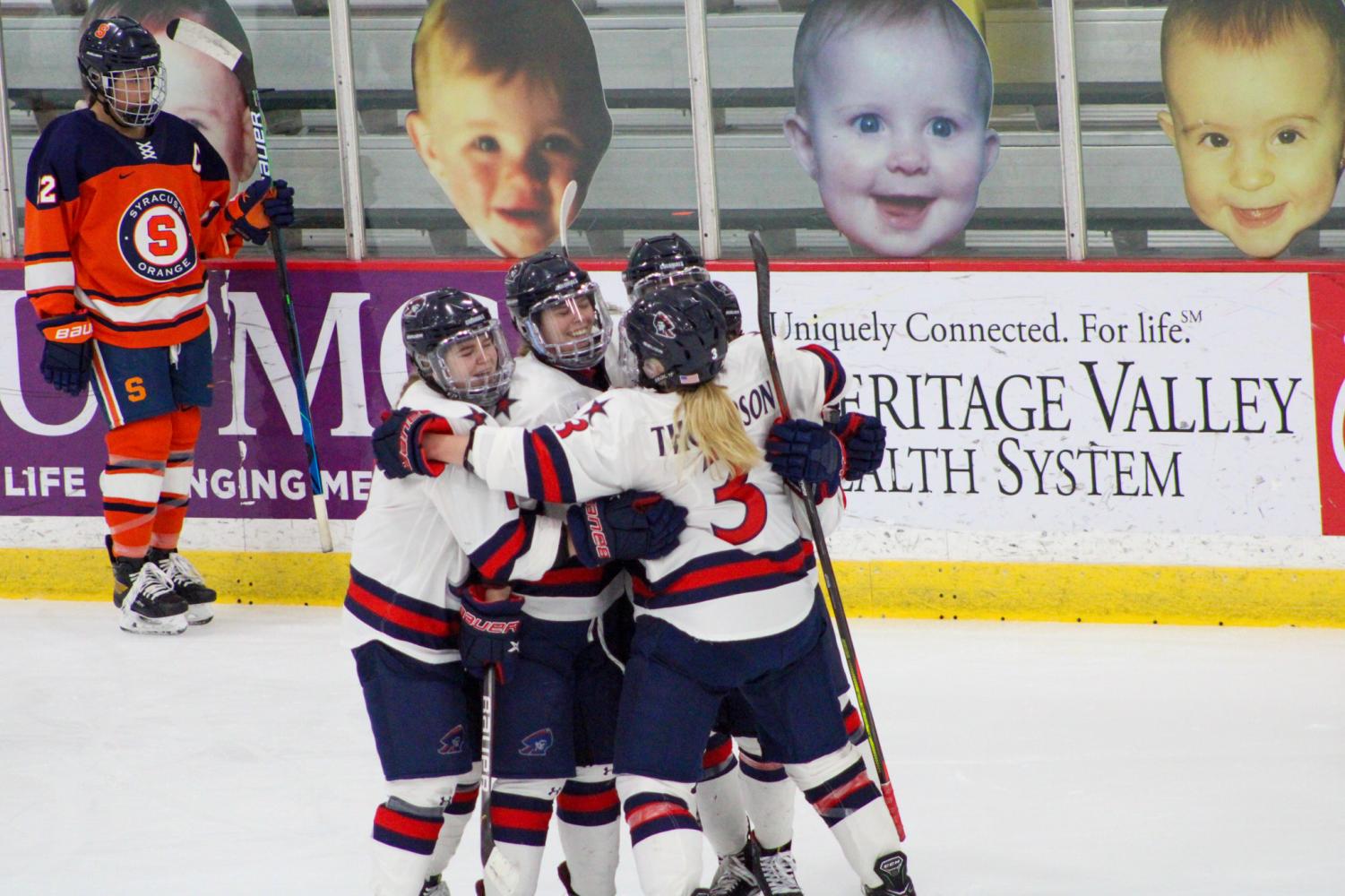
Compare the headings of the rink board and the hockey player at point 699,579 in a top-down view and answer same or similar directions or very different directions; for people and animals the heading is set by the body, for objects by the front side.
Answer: very different directions

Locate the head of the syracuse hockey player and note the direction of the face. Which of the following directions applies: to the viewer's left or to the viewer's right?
to the viewer's right

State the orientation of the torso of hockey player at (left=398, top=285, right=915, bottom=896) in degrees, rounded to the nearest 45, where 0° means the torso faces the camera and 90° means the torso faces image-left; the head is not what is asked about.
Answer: approximately 180°

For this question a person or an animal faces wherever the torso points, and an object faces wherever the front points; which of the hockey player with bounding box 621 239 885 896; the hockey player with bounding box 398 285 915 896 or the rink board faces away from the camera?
the hockey player with bounding box 398 285 915 896

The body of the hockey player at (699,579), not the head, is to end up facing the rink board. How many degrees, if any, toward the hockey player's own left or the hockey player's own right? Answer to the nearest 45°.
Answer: approximately 45° to the hockey player's own right

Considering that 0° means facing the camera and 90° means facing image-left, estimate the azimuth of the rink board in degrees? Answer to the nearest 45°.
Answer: approximately 0°

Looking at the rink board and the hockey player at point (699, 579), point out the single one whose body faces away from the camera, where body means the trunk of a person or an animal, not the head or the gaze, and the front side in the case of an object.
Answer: the hockey player

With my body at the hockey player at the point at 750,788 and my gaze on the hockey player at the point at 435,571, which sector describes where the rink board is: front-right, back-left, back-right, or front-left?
back-right

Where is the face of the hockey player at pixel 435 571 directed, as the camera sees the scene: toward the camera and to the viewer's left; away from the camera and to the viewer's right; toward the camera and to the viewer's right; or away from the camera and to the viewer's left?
toward the camera and to the viewer's right
